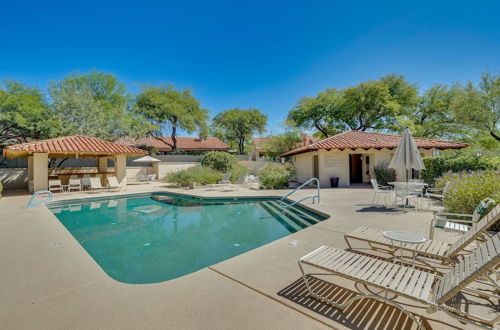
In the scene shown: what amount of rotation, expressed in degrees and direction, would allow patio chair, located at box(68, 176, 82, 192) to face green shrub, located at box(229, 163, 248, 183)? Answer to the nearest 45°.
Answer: approximately 90° to its left

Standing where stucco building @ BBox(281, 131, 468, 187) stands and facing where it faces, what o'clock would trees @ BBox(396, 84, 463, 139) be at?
The trees is roughly at 7 o'clock from the stucco building.

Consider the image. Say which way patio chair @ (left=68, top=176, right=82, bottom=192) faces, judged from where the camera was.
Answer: facing the viewer

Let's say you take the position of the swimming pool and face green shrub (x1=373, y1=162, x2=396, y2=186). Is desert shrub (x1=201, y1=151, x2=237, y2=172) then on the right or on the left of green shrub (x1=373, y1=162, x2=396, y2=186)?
left

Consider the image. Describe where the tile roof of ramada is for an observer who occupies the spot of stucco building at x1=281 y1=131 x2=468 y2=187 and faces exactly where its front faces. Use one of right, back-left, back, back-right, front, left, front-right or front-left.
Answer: front-right

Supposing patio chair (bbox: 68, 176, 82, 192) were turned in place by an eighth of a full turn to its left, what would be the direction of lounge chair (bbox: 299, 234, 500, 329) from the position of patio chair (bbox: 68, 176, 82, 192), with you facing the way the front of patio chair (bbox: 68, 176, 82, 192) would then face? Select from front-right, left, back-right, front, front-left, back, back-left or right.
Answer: front-right

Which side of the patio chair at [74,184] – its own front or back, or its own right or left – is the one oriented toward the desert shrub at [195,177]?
left

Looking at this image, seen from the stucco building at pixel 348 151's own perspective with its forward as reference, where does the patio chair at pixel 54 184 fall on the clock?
The patio chair is roughly at 2 o'clock from the stucco building.

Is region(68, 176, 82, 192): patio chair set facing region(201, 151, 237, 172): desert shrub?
no

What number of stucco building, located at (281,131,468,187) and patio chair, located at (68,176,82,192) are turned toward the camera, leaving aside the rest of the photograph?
2

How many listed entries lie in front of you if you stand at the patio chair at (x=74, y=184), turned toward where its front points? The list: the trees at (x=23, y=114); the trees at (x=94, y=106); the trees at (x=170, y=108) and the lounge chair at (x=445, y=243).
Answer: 1

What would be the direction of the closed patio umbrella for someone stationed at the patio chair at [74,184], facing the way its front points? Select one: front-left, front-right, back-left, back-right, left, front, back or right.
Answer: front-left

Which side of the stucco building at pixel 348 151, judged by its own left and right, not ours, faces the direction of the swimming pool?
front

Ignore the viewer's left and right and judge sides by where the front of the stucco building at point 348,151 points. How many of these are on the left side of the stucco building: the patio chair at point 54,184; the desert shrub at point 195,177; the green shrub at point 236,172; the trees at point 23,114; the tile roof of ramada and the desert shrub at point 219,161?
0

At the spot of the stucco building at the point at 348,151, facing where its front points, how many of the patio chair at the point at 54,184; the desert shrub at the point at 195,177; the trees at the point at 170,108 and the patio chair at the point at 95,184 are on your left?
0

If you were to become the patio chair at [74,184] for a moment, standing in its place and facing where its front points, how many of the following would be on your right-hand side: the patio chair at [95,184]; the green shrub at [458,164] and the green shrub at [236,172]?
0

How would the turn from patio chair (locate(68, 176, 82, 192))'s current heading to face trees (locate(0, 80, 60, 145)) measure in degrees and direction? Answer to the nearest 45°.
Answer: approximately 135° to its right

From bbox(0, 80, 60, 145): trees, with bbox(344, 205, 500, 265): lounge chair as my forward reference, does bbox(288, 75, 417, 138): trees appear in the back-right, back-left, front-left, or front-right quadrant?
front-left

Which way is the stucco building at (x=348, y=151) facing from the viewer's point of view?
toward the camera

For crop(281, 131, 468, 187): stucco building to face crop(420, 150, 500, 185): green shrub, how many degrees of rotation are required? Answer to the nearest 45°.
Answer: approximately 45° to its left

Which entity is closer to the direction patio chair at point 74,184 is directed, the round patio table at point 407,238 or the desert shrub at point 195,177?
the round patio table

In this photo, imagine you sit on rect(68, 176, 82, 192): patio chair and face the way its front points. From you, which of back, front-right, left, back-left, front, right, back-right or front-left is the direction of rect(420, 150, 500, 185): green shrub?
front-left
